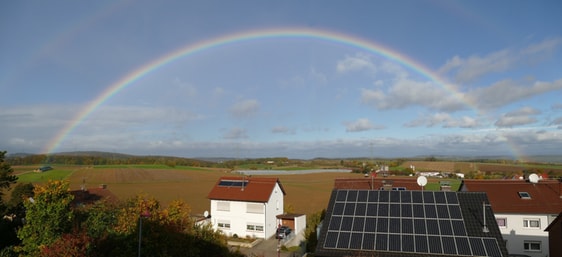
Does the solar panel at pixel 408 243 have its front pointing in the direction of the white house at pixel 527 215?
no

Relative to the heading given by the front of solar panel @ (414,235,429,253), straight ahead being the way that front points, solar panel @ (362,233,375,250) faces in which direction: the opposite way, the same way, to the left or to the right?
the same way

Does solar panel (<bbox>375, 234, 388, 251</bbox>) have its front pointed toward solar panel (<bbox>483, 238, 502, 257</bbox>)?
no

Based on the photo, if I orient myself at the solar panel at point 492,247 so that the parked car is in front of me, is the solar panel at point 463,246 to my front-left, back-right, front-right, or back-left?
front-left

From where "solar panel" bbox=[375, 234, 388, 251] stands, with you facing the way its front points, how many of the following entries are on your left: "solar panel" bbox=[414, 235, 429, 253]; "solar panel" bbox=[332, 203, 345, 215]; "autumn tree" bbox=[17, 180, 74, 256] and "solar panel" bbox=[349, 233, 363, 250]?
1

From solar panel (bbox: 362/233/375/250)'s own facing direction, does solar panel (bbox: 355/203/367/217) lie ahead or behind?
behind

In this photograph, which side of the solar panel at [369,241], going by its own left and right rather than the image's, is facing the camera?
front

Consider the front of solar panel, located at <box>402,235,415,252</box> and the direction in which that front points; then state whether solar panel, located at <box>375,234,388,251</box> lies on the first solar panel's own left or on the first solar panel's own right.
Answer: on the first solar panel's own right

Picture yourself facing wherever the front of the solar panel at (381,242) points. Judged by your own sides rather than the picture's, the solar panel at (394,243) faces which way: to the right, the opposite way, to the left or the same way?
the same way

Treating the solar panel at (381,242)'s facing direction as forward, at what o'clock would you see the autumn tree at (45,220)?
The autumn tree is roughly at 3 o'clock from the solar panel.

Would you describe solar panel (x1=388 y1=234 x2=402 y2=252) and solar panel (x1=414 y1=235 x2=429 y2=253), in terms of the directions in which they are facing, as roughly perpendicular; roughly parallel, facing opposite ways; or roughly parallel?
roughly parallel

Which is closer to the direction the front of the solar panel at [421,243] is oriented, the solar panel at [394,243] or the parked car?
the solar panel

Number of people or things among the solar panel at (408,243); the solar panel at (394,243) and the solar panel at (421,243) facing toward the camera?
3

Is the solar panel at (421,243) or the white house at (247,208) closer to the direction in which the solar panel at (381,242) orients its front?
the solar panel

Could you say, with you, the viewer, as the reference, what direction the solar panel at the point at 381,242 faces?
facing the viewer

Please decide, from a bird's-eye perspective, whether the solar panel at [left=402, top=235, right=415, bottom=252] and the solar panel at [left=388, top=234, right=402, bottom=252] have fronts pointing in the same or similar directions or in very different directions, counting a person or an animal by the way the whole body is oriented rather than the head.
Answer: same or similar directions
